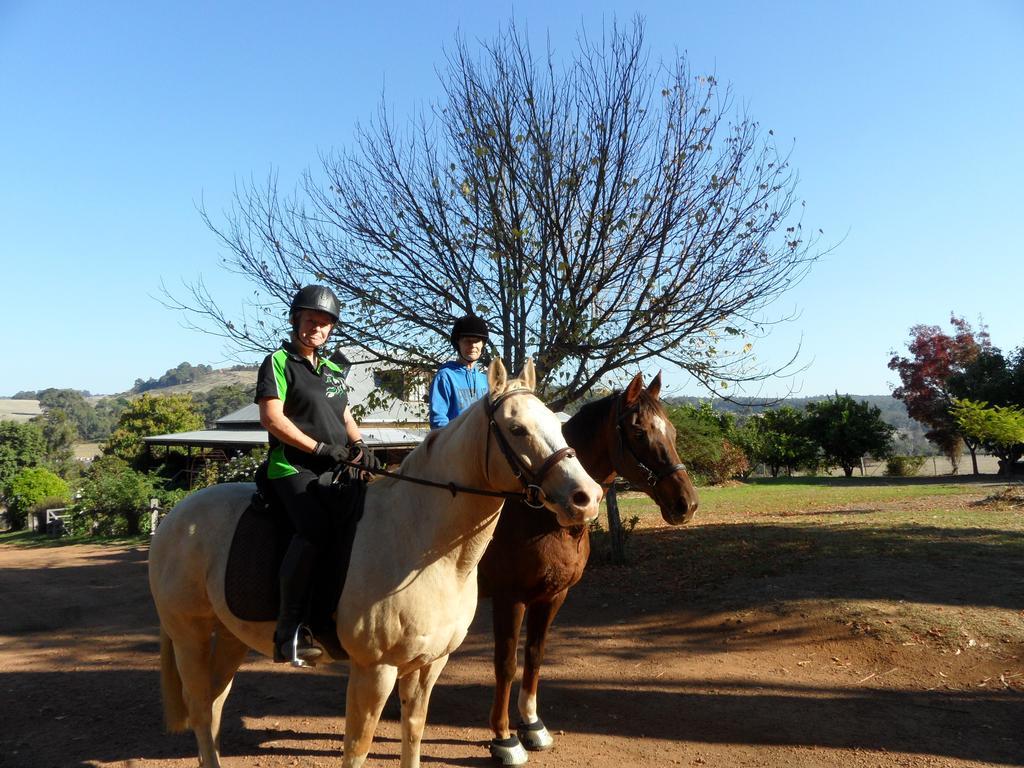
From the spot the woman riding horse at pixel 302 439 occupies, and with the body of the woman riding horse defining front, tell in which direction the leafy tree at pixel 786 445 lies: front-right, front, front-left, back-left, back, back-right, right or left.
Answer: left

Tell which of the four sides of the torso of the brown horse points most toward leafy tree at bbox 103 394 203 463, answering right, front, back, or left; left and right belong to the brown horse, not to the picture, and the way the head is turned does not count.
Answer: back

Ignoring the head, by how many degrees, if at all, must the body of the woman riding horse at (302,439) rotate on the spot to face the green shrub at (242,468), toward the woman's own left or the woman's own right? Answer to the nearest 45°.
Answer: approximately 135° to the woman's own left

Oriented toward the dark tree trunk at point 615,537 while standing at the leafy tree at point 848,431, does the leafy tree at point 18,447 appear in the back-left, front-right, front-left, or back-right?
front-right

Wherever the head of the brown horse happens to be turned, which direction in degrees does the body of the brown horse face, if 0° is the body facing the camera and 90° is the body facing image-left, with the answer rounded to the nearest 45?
approximately 315°

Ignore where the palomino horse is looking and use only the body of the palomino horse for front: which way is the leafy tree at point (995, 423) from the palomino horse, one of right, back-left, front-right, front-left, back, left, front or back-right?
left

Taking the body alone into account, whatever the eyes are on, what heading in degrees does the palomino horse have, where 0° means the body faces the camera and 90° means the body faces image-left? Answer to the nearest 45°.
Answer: approximately 315°

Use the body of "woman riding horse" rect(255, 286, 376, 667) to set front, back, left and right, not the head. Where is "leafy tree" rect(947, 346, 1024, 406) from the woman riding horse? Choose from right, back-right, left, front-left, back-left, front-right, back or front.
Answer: left

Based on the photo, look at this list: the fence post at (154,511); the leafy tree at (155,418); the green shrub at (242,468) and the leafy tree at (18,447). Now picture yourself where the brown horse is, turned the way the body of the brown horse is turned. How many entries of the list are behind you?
4

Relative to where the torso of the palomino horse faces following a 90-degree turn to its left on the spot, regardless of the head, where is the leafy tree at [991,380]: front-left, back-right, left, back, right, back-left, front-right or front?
front

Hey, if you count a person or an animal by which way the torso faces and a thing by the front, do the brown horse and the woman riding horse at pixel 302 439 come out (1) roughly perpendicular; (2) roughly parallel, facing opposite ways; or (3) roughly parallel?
roughly parallel

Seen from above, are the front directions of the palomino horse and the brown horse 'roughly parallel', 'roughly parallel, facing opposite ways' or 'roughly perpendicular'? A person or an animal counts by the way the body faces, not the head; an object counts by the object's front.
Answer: roughly parallel

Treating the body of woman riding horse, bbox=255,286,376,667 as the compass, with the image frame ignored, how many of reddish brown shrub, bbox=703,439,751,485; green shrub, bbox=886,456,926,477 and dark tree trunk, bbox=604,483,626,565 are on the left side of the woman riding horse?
3

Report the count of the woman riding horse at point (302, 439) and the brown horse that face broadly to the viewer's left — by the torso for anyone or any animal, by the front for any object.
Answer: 0

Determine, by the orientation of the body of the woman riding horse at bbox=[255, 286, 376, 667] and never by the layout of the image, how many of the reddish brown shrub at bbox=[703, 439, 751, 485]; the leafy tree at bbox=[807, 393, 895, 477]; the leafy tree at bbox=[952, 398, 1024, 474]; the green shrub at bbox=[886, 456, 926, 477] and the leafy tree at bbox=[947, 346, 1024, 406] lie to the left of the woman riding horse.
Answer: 5

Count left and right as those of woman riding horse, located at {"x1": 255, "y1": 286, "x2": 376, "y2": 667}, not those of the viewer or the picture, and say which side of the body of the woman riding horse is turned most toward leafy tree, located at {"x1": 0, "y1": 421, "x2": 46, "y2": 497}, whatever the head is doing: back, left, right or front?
back

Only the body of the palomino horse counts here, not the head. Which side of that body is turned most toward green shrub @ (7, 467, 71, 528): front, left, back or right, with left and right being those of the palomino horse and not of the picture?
back

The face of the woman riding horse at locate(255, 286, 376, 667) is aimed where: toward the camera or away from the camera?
toward the camera
